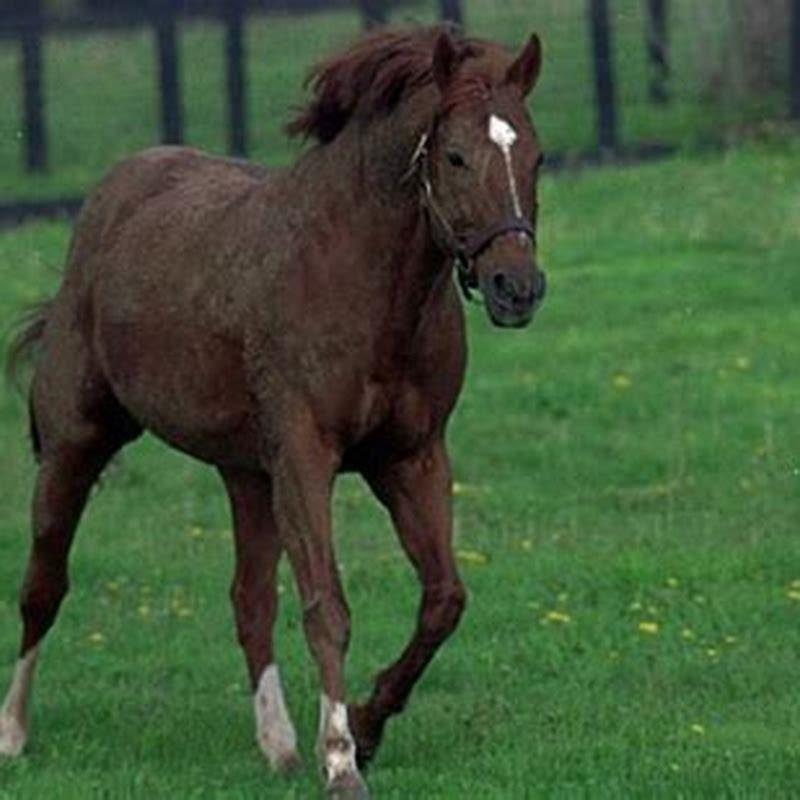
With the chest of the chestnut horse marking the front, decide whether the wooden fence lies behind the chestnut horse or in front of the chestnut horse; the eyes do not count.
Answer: behind

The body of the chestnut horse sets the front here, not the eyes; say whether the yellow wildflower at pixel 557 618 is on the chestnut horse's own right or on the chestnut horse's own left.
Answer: on the chestnut horse's own left

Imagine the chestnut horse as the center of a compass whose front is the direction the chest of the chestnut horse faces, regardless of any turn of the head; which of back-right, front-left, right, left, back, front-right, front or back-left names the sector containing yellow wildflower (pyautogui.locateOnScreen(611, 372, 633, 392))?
back-left

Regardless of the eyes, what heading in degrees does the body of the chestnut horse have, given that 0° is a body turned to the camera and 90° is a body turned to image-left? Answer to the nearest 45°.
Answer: approximately 315°

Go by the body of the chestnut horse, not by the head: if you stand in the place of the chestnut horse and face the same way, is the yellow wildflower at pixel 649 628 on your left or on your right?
on your left
